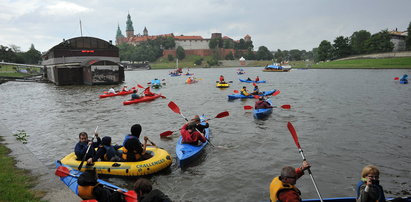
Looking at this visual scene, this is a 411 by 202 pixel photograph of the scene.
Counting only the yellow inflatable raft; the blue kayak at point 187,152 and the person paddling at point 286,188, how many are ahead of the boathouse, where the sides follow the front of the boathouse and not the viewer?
3

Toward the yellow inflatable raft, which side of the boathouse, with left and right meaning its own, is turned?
front

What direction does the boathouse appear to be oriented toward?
toward the camera

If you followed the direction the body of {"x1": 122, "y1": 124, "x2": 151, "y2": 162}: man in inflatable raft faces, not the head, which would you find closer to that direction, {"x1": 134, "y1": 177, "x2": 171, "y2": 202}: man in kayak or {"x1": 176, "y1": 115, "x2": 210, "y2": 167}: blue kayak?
the blue kayak

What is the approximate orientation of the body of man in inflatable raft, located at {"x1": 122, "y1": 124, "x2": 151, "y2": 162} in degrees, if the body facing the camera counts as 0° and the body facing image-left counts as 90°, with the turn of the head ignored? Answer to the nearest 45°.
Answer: approximately 225°

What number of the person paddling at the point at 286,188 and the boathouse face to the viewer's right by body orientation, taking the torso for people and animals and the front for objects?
1

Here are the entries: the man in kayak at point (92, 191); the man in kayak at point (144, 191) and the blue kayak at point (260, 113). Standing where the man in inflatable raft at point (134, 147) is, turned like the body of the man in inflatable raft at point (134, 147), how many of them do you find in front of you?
1

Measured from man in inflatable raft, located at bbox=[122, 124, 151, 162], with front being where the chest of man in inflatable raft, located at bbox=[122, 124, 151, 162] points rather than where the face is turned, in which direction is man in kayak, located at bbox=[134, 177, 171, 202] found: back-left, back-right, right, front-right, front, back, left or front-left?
back-right

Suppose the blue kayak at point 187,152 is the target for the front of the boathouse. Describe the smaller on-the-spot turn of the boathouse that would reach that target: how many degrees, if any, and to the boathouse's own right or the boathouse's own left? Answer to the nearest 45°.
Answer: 0° — it already faces it

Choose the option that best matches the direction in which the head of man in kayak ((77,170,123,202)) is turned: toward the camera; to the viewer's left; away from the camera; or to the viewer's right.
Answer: away from the camera
